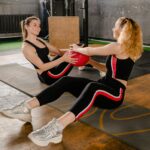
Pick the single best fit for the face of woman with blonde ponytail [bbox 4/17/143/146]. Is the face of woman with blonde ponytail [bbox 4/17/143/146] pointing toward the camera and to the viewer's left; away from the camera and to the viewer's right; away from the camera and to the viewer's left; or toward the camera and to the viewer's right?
away from the camera and to the viewer's left

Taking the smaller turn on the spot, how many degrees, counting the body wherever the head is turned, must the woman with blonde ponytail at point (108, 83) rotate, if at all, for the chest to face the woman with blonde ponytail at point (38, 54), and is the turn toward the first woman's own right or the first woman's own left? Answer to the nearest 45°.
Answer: approximately 45° to the first woman's own right

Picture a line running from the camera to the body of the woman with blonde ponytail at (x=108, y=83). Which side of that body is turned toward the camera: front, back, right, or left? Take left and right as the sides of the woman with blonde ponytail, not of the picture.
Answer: left

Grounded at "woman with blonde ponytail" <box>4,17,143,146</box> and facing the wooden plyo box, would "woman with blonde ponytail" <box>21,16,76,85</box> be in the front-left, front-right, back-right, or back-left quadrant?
front-left

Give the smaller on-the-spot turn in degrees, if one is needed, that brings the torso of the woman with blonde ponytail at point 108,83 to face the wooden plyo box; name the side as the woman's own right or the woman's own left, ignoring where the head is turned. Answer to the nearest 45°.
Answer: approximately 90° to the woman's own right

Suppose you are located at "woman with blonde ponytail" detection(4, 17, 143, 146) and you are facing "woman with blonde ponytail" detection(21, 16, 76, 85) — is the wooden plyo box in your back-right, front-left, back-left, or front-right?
front-right
